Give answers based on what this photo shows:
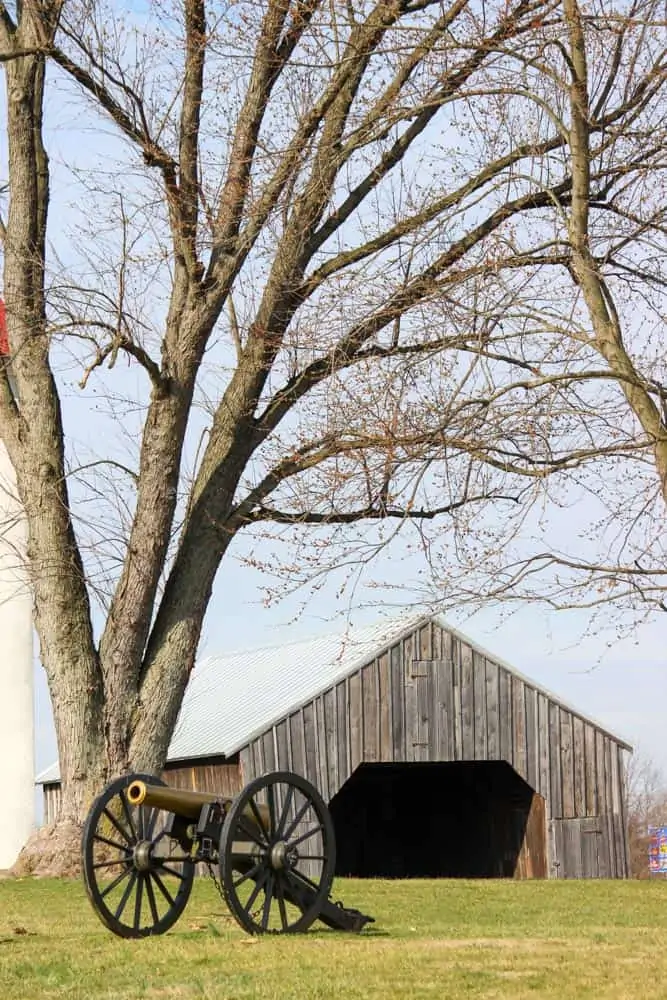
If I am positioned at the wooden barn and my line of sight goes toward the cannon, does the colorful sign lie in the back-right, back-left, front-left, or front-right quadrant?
back-left

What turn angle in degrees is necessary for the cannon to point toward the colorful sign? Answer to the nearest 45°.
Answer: approximately 135° to its right

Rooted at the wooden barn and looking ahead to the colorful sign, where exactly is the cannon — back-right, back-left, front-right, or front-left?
back-right
